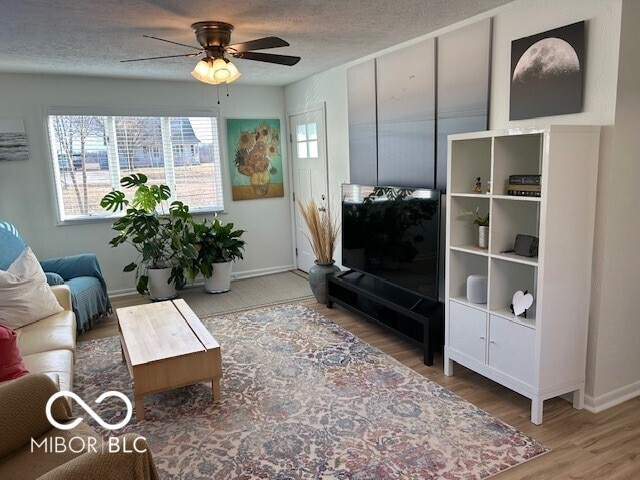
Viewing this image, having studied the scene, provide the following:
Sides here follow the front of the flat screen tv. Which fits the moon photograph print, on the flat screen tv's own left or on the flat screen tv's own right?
on the flat screen tv's own left

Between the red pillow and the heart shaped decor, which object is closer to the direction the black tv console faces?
the red pillow

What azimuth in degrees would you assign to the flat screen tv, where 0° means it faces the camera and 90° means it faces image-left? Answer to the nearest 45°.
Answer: approximately 45°

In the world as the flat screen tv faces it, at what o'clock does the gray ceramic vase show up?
The gray ceramic vase is roughly at 3 o'clock from the flat screen tv.

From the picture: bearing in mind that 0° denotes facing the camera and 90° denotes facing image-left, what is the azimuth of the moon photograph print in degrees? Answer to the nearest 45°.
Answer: approximately 45°

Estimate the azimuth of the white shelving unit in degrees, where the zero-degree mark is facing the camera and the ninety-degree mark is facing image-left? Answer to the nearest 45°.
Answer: approximately 45°

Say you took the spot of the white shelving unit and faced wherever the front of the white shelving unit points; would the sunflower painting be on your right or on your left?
on your right

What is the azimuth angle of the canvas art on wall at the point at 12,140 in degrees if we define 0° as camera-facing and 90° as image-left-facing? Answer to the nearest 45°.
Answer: approximately 0°

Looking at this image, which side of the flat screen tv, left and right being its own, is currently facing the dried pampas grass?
right

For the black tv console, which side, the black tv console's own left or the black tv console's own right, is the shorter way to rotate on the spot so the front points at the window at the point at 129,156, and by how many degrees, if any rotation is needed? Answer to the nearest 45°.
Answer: approximately 90° to the black tv console's own right
